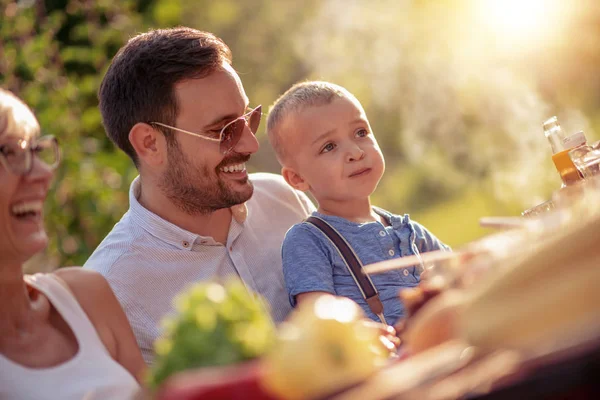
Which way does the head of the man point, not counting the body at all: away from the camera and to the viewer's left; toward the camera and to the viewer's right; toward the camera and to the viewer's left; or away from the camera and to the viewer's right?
toward the camera and to the viewer's right

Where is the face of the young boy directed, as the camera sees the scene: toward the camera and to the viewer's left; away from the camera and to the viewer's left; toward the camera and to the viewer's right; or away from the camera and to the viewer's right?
toward the camera and to the viewer's right

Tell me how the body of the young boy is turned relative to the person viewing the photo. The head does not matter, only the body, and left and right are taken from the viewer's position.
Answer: facing the viewer and to the right of the viewer

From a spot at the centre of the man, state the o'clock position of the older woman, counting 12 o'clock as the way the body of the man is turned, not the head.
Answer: The older woman is roughly at 2 o'clock from the man.

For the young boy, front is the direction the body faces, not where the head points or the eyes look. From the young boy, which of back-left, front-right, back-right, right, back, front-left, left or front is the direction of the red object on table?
front-right

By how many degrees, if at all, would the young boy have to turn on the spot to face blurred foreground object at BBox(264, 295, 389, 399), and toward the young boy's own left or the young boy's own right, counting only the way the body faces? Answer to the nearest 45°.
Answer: approximately 45° to the young boy's own right

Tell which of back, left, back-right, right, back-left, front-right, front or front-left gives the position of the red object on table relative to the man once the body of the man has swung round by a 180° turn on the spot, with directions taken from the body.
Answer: back-left

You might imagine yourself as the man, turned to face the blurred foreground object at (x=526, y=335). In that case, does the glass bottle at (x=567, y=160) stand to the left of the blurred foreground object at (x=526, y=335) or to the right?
left

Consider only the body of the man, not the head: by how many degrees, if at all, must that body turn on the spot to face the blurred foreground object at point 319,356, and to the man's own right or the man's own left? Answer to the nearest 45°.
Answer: approximately 45° to the man's own right
